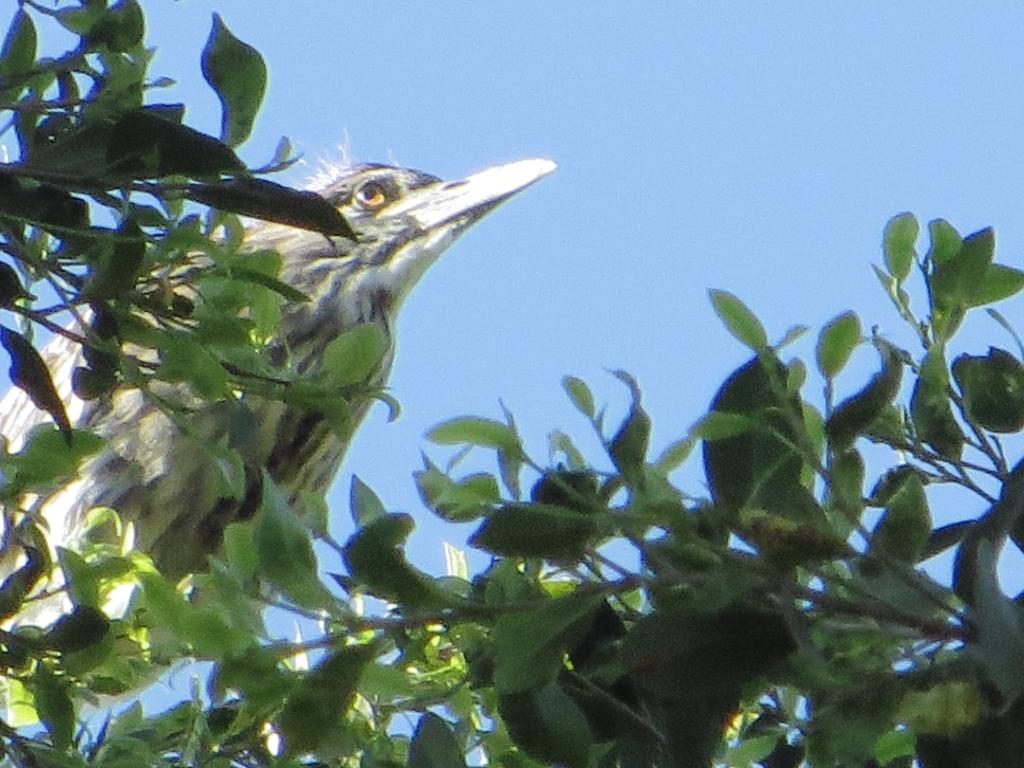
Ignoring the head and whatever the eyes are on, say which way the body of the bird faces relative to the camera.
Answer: to the viewer's right
